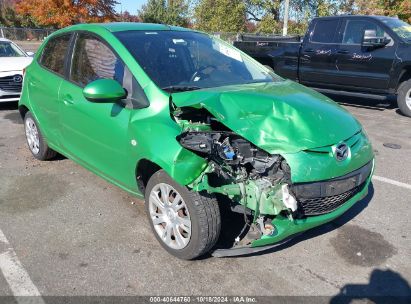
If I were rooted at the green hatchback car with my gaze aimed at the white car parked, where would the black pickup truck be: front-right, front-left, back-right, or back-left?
front-right

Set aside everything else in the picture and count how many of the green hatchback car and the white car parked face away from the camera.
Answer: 0

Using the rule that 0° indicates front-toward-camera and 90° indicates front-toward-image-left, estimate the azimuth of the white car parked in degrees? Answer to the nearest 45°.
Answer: approximately 315°

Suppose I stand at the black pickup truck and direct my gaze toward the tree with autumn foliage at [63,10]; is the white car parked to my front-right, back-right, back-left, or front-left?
front-left

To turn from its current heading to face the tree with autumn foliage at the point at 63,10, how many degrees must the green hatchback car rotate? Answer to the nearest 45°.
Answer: approximately 135° to its left

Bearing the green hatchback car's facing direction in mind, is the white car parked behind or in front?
behind

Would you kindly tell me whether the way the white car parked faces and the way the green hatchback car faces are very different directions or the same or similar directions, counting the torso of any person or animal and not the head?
same or similar directions

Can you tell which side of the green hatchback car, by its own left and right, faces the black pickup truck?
left

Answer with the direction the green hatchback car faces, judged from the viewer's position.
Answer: facing the viewer and to the right of the viewer

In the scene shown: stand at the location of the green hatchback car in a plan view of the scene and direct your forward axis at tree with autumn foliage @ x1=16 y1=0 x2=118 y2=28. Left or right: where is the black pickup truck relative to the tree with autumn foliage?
right
